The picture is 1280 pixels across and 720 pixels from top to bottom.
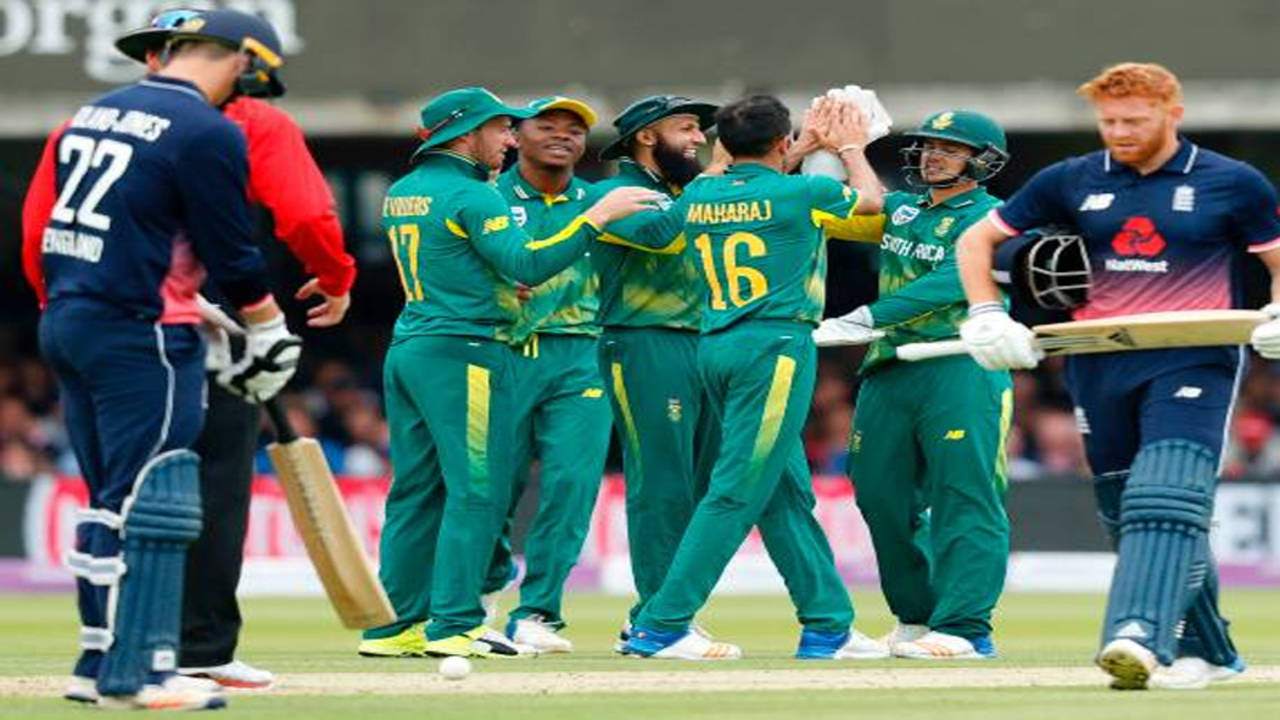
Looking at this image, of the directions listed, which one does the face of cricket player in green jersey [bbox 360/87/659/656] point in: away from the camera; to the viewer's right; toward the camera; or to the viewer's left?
to the viewer's right

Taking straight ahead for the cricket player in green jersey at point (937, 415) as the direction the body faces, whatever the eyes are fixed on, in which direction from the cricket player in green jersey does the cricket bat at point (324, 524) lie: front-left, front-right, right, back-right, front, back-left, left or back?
front

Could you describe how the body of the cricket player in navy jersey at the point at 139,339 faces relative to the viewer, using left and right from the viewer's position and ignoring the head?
facing away from the viewer and to the right of the viewer

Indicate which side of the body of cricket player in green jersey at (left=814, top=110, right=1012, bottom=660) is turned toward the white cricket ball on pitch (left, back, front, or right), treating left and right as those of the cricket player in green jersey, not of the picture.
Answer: front

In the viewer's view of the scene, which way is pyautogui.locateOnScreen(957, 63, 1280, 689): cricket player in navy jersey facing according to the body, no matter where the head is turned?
toward the camera

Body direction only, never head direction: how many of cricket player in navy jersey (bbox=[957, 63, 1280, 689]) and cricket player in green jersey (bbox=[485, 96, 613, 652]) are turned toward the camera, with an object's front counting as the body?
2

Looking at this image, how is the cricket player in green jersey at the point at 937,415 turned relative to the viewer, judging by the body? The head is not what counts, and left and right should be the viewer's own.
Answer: facing the viewer and to the left of the viewer

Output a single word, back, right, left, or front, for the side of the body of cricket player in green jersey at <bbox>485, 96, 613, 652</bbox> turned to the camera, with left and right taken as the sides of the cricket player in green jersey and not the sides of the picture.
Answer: front

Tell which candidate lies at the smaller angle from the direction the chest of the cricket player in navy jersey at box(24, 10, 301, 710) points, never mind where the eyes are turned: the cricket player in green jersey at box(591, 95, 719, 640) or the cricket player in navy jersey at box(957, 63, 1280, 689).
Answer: the cricket player in green jersey

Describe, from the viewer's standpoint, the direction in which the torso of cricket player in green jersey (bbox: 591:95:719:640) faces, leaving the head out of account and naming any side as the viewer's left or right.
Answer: facing the viewer and to the right of the viewer

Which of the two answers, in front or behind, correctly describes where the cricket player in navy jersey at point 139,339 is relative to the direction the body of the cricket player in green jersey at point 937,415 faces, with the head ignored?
in front
